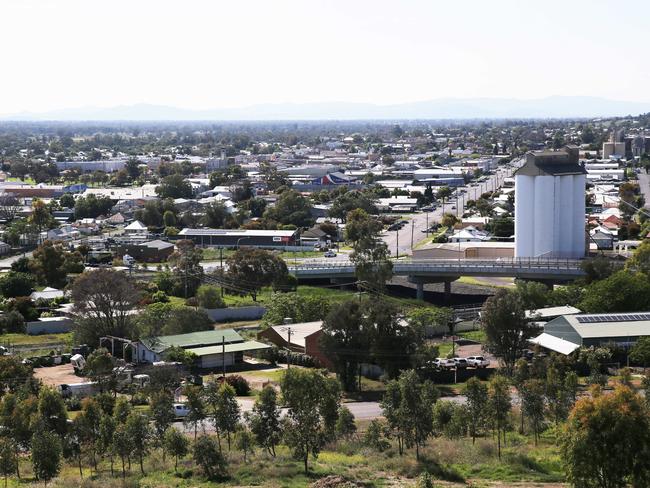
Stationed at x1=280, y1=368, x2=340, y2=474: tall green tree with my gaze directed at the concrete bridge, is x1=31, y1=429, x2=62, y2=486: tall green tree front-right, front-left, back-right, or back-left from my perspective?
back-left

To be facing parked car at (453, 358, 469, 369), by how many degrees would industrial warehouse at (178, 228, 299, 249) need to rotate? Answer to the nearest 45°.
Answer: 0° — it already faces it

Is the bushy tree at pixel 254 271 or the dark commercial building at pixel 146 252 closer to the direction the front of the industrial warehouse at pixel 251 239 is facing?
the bushy tree

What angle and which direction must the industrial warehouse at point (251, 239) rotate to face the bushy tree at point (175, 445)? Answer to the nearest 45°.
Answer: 0° — it already faces it

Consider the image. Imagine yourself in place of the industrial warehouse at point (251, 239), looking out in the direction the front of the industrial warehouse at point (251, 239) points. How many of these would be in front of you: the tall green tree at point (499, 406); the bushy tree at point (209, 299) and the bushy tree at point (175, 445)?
3

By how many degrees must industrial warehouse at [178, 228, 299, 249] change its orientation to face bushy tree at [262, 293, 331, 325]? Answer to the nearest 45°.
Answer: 0° — it already faces it

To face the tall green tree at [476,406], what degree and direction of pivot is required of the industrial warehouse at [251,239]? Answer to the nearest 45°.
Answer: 0° — it already faces it

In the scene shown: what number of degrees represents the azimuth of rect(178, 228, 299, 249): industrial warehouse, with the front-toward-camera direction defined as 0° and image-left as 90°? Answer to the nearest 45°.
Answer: approximately 0°

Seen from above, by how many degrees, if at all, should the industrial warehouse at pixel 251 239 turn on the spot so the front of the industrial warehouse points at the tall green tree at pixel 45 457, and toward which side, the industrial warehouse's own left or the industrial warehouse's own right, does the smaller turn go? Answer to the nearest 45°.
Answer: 0° — it already faces it

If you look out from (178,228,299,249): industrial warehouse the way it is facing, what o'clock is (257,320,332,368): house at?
The house is roughly at 12 o'clock from the industrial warehouse.

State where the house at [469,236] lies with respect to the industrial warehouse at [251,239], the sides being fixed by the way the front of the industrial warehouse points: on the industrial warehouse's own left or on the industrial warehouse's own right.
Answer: on the industrial warehouse's own left

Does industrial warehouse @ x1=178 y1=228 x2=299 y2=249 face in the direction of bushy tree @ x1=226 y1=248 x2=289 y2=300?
yes

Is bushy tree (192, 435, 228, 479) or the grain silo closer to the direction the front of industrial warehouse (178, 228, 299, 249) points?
the bushy tree

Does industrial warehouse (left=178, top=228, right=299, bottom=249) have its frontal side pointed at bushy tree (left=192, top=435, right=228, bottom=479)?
yes
